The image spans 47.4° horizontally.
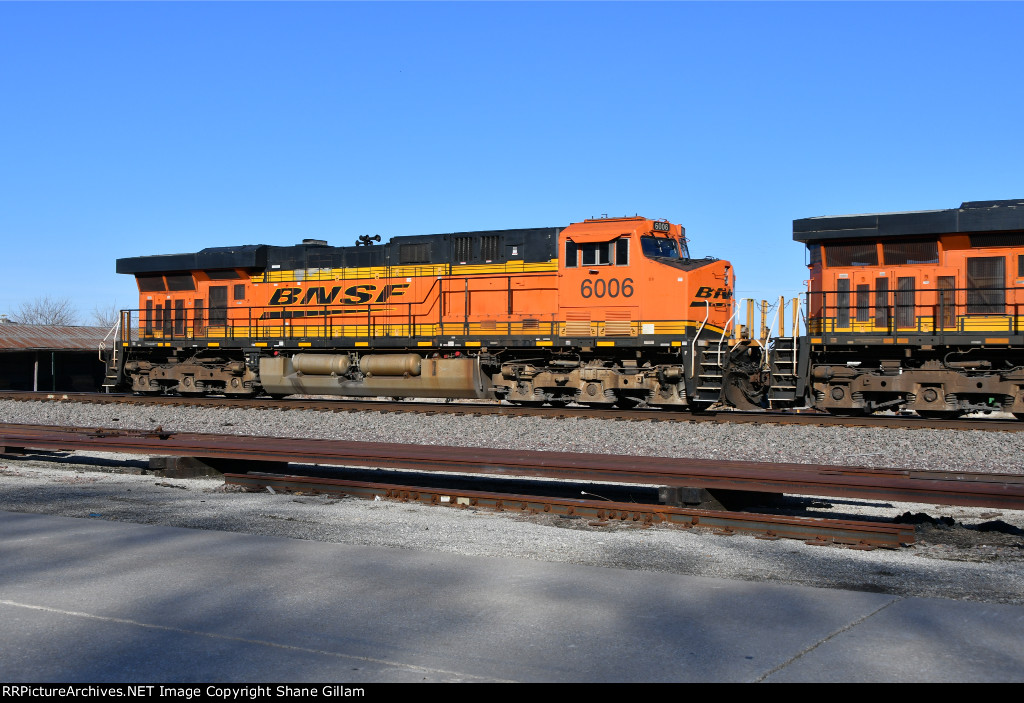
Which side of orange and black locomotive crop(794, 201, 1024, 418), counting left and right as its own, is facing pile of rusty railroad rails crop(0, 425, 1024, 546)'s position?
right

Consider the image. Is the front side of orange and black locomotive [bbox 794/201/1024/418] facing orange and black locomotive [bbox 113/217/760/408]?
no

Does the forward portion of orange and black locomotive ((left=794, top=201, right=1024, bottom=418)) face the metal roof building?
no

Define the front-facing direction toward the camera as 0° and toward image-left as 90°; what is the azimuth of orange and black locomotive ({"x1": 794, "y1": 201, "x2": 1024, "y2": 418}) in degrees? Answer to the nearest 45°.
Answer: approximately 270°

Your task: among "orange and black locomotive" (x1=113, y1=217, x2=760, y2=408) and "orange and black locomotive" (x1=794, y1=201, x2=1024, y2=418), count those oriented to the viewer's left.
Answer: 0

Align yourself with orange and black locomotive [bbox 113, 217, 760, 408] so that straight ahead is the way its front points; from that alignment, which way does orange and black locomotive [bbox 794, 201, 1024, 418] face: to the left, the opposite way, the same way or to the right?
the same way

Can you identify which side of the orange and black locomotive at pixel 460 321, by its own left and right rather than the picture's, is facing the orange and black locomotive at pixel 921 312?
front

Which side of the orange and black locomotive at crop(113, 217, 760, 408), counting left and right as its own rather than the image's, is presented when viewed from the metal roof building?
back
